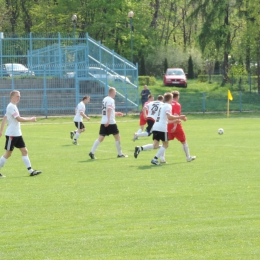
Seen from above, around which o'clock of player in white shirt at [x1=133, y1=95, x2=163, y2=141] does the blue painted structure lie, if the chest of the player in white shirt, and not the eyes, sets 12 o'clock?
The blue painted structure is roughly at 10 o'clock from the player in white shirt.

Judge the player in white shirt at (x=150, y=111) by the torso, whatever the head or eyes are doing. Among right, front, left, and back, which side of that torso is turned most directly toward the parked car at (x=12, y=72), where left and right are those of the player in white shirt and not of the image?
left

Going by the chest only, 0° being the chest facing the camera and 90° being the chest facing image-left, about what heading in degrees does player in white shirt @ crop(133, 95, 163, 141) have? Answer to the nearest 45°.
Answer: approximately 225°
